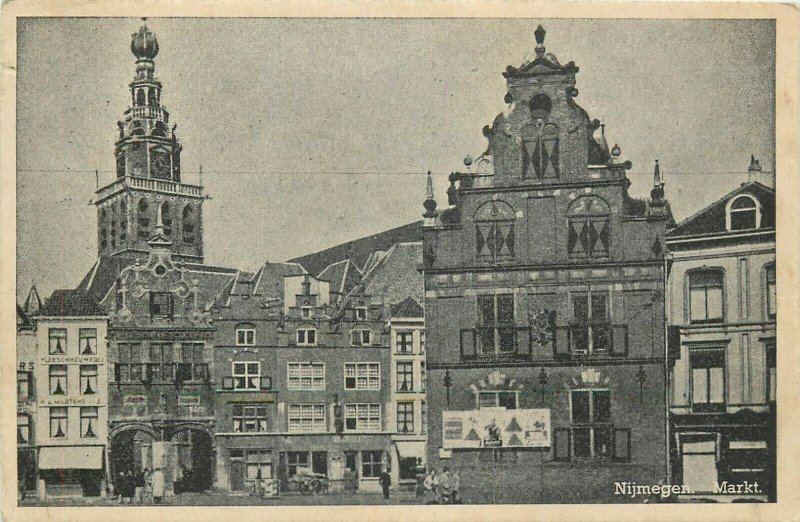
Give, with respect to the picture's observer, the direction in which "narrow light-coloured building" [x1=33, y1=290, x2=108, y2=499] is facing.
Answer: facing the viewer

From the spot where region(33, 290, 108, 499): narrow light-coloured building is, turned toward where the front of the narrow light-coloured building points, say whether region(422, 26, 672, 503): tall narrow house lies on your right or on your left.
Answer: on your left

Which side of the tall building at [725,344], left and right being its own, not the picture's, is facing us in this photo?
front

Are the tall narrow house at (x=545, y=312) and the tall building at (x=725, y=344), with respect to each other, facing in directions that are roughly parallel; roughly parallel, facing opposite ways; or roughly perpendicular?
roughly parallel

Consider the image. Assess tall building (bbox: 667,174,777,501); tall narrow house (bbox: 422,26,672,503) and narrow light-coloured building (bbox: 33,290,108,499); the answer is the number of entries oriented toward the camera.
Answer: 3

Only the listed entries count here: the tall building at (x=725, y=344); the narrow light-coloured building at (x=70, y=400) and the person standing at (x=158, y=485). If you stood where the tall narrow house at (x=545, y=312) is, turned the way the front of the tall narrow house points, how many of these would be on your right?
2

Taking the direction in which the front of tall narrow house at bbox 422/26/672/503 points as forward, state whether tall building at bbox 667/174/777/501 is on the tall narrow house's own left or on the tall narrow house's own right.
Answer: on the tall narrow house's own left

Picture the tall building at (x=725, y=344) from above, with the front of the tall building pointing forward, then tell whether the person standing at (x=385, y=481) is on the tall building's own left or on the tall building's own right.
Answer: on the tall building's own right

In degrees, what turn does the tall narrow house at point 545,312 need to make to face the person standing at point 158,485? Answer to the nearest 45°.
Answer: approximately 90° to its right

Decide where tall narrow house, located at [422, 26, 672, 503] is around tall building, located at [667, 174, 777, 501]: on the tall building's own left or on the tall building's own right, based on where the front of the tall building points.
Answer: on the tall building's own right

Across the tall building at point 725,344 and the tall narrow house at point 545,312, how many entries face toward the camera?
2

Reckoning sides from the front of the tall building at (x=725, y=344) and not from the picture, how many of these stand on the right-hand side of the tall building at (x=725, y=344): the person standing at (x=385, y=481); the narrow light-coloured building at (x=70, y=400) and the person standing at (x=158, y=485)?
3

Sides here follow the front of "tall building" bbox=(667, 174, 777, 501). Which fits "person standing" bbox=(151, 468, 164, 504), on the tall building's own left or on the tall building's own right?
on the tall building's own right
